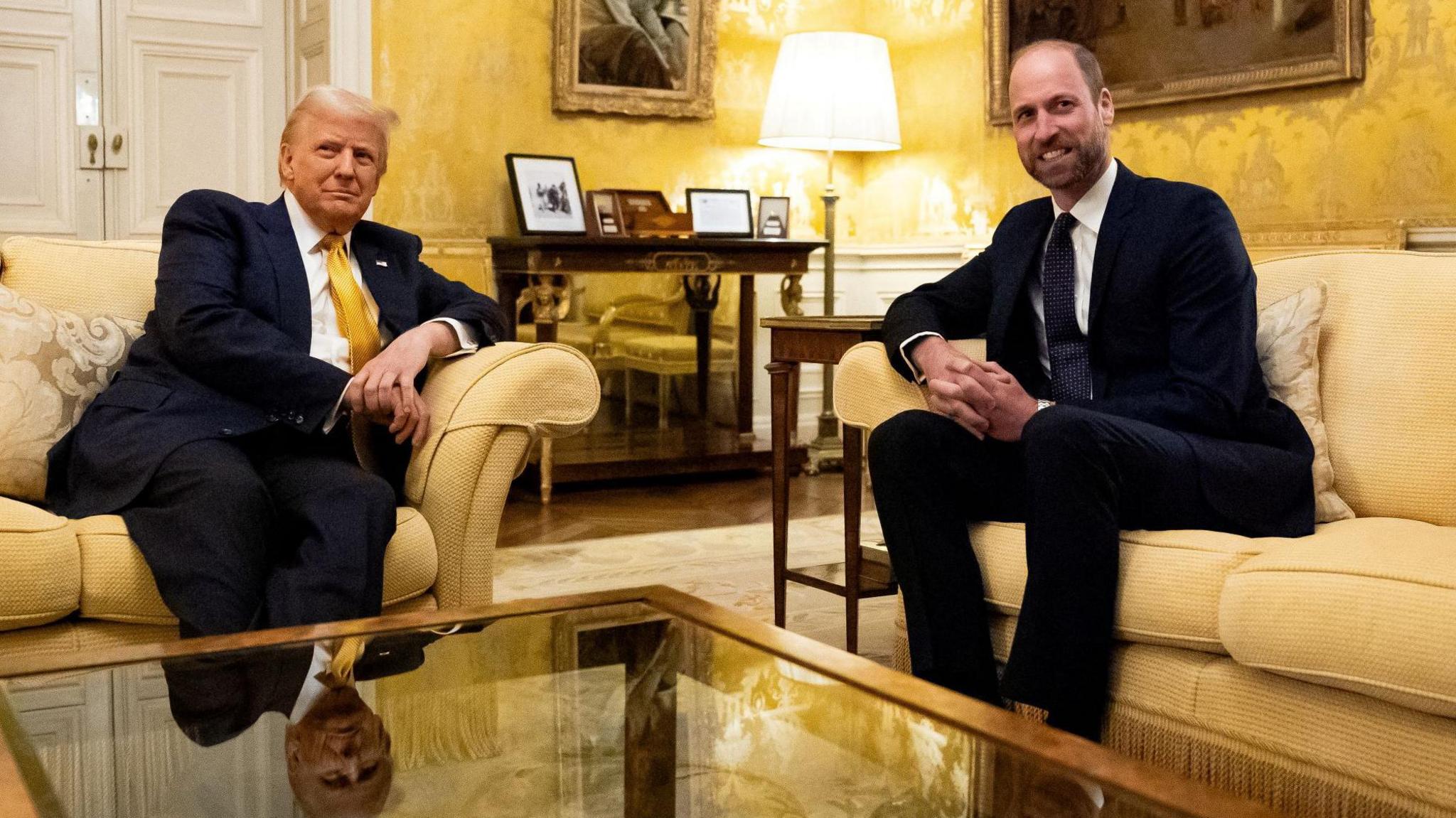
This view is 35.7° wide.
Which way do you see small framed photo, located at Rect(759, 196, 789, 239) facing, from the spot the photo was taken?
facing the viewer

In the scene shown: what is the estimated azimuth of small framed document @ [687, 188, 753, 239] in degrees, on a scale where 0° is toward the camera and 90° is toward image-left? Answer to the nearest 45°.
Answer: approximately 0°

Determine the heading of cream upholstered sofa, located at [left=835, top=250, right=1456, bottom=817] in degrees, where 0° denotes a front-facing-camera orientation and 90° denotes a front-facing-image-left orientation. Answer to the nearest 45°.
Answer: approximately 45°

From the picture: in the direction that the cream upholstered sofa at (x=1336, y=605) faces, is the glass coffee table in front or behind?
in front

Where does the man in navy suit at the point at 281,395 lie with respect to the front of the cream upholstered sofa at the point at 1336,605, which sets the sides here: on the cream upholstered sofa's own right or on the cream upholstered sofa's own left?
on the cream upholstered sofa's own right

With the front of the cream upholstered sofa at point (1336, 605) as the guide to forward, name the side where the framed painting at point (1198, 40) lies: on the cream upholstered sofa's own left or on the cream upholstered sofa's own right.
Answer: on the cream upholstered sofa's own right

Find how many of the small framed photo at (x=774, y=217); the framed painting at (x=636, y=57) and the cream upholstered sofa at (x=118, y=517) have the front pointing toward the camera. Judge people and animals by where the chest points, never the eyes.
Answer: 3

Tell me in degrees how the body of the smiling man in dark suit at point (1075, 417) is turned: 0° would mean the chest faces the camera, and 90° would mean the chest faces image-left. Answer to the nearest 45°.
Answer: approximately 45°

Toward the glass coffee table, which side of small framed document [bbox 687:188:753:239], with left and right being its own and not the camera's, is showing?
front

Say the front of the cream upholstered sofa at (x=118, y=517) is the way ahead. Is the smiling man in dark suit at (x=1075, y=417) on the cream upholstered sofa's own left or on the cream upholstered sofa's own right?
on the cream upholstered sofa's own left

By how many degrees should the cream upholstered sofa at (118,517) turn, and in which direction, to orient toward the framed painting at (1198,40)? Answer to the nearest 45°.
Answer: approximately 135° to its left
